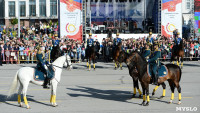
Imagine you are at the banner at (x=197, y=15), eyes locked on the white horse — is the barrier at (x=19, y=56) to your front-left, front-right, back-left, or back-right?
front-right

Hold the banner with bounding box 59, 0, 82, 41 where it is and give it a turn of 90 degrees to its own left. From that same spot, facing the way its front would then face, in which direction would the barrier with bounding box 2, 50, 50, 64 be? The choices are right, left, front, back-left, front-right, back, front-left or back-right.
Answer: back-right

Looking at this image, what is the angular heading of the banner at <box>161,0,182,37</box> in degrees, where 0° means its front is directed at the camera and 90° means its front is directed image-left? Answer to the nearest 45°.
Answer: approximately 0°

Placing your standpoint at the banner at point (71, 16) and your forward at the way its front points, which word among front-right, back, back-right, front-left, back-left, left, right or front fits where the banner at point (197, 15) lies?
left

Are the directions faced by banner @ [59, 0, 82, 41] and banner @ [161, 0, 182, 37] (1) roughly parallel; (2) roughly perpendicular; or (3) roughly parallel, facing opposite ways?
roughly parallel

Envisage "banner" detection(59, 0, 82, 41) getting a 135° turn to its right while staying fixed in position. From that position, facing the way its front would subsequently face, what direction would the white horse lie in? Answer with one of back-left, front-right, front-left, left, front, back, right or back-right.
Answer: back-left

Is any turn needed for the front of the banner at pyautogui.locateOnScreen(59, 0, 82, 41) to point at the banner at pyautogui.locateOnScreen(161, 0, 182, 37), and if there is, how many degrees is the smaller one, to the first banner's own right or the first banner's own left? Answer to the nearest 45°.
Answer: approximately 90° to the first banner's own left

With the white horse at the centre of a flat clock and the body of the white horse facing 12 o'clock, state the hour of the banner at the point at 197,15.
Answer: The banner is roughly at 10 o'clock from the white horse.

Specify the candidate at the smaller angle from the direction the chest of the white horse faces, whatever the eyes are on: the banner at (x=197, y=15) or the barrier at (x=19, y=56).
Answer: the banner

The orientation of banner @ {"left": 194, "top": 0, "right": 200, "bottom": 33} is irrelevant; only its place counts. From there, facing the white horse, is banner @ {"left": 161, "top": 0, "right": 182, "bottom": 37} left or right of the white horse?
right

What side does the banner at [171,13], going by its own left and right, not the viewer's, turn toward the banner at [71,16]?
right

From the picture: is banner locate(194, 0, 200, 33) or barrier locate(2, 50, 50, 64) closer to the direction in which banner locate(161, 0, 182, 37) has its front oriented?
the barrier

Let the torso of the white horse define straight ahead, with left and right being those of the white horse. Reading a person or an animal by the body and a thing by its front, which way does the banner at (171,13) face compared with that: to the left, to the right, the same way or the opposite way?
to the right

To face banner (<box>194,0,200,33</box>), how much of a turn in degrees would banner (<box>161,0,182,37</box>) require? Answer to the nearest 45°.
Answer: approximately 135° to its left

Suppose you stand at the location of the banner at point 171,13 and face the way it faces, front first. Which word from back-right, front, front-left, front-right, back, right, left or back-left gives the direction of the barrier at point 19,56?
front-right

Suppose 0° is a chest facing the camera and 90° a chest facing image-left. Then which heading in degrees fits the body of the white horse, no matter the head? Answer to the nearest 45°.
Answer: approximately 270°

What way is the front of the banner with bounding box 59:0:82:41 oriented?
toward the camera
